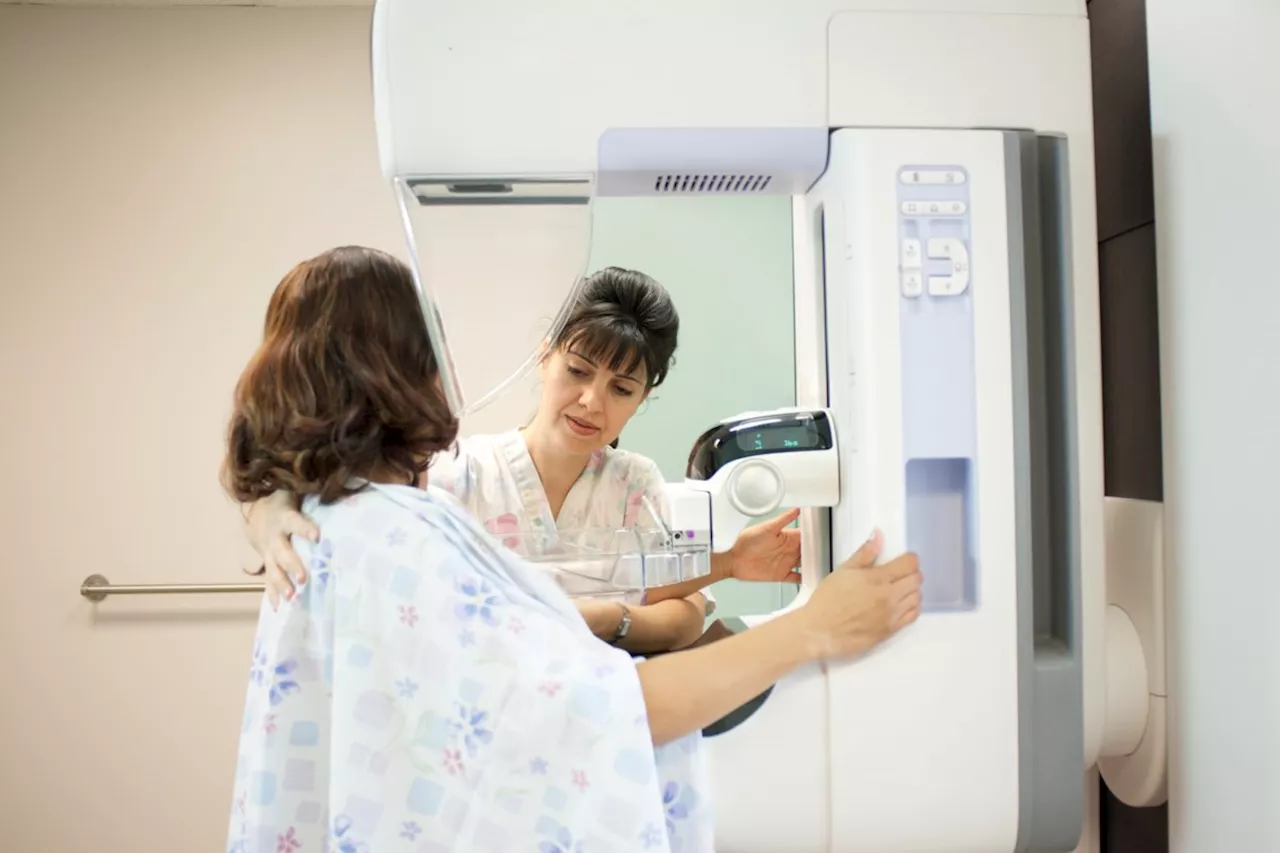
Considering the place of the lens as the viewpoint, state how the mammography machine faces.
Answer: facing to the left of the viewer

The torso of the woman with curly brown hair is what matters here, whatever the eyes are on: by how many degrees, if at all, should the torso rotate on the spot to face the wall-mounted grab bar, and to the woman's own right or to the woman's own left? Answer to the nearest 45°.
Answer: approximately 90° to the woman's own left

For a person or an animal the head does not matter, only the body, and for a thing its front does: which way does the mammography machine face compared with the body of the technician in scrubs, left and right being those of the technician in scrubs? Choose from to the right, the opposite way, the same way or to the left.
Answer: to the right

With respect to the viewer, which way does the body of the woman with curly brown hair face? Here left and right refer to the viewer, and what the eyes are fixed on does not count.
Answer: facing away from the viewer and to the right of the viewer

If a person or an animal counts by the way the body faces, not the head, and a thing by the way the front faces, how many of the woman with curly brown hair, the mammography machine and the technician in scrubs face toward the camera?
1

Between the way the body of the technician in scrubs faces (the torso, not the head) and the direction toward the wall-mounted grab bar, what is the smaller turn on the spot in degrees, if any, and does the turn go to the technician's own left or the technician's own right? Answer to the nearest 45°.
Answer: approximately 135° to the technician's own right

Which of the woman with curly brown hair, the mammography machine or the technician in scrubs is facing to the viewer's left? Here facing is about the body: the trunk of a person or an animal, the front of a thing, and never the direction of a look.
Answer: the mammography machine

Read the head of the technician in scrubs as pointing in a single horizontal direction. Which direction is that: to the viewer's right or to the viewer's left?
to the viewer's left

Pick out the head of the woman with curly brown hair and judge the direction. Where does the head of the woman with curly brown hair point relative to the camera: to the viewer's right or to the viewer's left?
to the viewer's right
